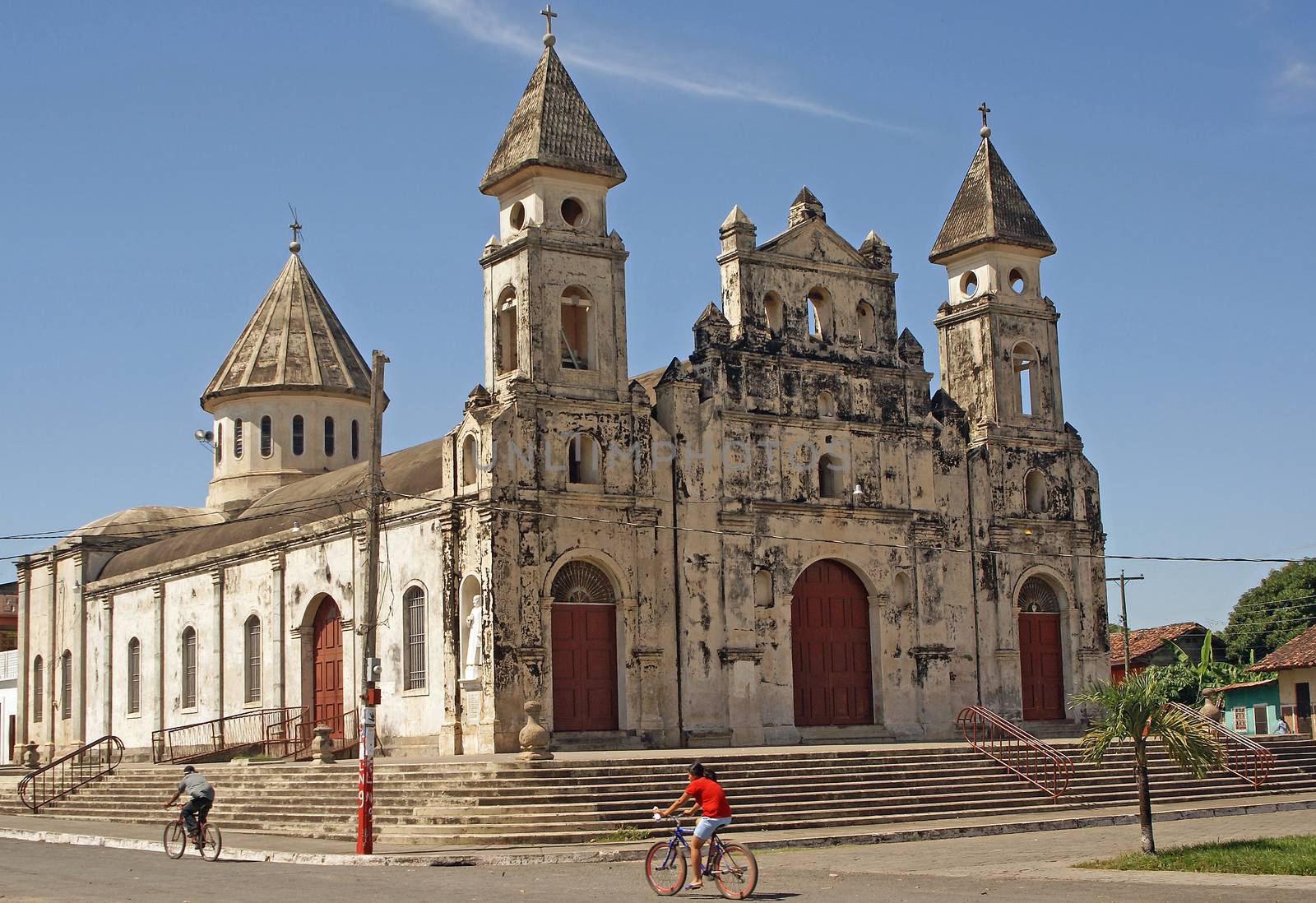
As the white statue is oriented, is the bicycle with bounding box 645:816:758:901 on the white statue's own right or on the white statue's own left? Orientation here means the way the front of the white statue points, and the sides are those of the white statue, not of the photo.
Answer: on the white statue's own left

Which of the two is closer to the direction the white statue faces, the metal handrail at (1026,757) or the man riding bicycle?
the man riding bicycle

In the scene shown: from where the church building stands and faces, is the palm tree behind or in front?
in front

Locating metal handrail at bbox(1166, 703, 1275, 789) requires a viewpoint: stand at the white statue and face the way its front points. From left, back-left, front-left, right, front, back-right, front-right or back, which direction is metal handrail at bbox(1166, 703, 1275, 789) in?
back-left

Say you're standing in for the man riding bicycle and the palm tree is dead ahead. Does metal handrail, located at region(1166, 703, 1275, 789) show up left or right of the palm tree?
left

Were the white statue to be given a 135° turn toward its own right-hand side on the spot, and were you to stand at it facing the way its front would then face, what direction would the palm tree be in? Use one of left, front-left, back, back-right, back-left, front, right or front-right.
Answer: back-right

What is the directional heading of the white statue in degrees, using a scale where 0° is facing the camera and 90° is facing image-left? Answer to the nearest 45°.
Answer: approximately 45°

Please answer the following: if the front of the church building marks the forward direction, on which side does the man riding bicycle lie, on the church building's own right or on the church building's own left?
on the church building's own right

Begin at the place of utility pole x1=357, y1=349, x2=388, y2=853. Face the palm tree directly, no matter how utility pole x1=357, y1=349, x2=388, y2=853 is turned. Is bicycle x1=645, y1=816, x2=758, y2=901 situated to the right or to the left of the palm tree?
right
